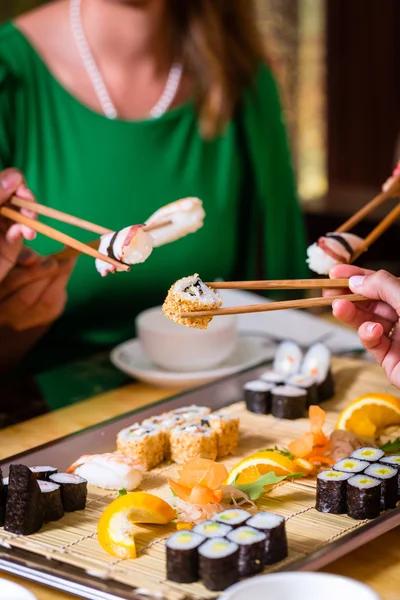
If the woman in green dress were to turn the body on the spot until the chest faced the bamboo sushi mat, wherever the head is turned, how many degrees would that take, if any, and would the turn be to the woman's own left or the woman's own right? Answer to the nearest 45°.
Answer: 0° — they already face it

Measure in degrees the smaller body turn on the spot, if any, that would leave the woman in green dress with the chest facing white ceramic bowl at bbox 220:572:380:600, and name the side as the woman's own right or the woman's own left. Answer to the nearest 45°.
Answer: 0° — they already face it

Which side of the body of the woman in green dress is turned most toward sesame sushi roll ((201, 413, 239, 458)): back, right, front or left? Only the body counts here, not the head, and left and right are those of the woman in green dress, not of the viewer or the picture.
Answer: front

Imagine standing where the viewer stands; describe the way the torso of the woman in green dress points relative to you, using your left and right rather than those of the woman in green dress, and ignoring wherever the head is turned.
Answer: facing the viewer

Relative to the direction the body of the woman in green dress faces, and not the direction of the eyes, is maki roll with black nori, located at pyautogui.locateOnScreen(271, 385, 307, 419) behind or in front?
in front

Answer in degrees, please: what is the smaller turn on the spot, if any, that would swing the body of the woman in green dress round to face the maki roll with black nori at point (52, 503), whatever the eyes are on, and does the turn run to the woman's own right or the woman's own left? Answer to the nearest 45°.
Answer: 0° — they already face it

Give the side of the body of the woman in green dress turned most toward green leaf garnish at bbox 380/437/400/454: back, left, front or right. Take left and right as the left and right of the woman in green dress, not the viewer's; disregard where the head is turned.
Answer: front

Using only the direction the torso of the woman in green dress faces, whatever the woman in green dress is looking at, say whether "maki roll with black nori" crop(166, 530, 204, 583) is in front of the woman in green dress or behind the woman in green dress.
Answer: in front

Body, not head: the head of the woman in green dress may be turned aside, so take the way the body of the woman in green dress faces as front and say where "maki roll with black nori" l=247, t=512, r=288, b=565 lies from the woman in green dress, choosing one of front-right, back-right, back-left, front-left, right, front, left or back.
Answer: front

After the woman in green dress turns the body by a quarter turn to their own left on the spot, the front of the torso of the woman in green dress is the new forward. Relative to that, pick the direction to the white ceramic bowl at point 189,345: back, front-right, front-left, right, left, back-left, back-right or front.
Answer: right

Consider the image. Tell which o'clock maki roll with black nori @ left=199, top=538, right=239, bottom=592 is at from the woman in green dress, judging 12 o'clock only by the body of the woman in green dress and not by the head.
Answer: The maki roll with black nori is roughly at 12 o'clock from the woman in green dress.

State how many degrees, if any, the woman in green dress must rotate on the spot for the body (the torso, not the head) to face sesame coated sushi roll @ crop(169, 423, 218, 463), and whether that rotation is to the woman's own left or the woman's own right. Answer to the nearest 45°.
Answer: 0° — they already face it

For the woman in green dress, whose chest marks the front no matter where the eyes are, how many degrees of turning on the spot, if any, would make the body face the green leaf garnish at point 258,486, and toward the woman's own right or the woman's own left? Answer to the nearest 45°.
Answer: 0° — they already face it
